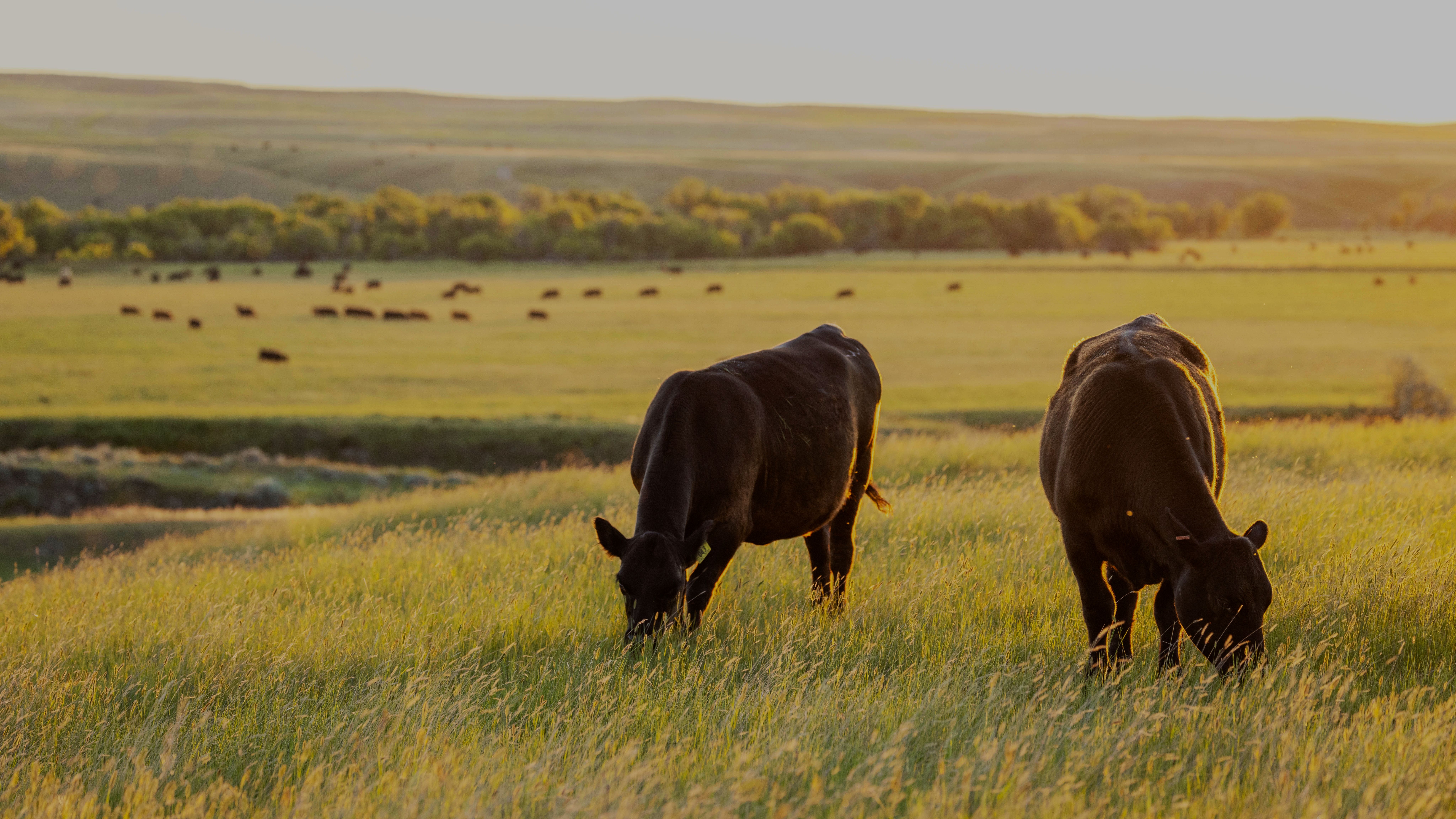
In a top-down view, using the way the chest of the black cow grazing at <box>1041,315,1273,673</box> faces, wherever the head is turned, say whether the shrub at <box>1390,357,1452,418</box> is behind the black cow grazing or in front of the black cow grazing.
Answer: behind

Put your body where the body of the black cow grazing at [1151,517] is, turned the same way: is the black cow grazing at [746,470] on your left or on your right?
on your right

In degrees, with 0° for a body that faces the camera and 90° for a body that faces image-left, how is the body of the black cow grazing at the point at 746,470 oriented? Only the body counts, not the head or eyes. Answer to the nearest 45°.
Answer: approximately 45°

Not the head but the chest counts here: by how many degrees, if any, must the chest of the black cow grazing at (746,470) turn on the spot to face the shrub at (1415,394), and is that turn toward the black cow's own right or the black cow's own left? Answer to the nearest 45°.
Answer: approximately 180°
